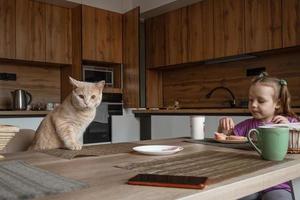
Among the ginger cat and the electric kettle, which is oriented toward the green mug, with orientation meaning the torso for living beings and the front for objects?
the ginger cat

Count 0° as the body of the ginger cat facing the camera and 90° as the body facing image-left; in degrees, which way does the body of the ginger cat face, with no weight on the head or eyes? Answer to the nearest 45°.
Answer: approximately 315°

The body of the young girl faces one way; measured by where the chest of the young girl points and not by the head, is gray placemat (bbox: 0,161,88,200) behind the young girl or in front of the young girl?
in front

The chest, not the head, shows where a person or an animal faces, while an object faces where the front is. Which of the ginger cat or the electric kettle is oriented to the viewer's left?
the electric kettle

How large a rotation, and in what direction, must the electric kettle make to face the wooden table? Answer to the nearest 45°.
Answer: approximately 90° to its left

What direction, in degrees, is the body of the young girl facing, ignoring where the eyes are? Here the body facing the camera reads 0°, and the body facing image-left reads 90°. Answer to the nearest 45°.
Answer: approximately 45°

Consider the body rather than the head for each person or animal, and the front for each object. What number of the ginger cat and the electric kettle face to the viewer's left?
1

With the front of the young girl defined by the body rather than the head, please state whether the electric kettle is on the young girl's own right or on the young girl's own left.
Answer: on the young girl's own right

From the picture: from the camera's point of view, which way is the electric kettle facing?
to the viewer's left

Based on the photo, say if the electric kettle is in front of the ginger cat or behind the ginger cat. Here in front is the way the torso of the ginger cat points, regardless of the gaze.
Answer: behind

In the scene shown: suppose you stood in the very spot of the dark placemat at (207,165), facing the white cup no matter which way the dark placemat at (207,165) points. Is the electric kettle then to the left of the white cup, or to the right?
left
